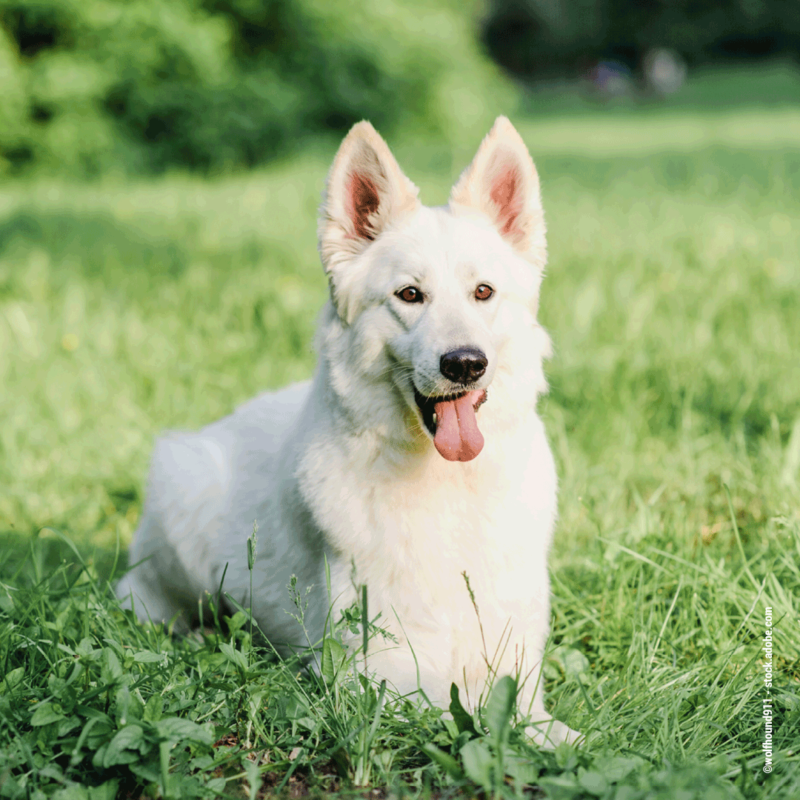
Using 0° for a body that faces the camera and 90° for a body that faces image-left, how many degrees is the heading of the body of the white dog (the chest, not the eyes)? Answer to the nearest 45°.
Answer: approximately 315°
